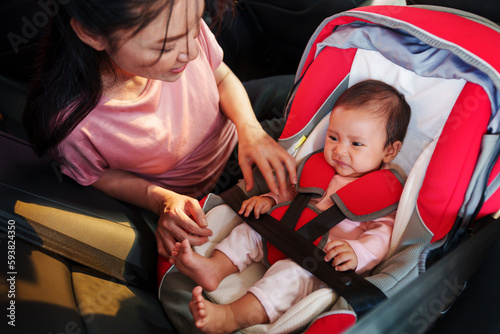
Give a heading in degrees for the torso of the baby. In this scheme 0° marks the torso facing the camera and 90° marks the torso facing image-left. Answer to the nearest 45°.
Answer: approximately 45°

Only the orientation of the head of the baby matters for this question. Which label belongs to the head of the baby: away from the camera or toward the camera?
toward the camera
